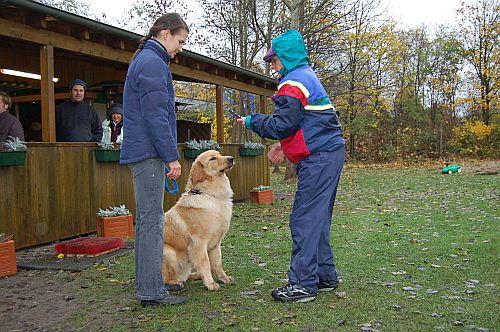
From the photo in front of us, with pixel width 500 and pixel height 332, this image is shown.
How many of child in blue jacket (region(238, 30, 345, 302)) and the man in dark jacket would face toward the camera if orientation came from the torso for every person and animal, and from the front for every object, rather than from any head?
1

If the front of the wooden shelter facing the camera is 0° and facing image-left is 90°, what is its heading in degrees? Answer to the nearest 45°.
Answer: approximately 315°

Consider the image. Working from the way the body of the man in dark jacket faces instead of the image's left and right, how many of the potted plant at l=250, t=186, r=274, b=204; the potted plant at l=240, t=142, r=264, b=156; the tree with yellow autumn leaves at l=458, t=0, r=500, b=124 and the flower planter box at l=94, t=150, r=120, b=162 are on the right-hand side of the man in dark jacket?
0

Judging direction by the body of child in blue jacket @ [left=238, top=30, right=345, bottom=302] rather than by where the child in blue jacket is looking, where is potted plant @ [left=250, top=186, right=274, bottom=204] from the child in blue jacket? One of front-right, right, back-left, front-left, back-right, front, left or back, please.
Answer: right

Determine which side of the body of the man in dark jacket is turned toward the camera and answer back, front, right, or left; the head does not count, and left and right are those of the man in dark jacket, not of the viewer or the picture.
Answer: front

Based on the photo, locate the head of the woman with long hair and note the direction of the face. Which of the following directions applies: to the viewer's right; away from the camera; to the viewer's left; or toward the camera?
to the viewer's right

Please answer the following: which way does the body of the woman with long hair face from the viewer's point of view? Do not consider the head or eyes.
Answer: to the viewer's right

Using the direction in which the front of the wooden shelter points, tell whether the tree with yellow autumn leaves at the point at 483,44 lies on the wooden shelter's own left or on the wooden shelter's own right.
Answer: on the wooden shelter's own left

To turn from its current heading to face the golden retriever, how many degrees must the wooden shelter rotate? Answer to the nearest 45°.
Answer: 0° — it already faces it

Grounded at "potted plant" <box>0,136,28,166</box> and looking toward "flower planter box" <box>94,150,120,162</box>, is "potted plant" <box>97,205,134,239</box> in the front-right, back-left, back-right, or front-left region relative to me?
front-right

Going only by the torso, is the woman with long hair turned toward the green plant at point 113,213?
no

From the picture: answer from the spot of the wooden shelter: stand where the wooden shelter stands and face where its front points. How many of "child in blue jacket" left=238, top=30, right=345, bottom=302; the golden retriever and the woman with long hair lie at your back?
0

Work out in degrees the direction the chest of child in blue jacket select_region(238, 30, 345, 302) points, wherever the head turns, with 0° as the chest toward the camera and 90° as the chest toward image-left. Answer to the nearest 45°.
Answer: approximately 90°
